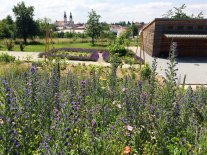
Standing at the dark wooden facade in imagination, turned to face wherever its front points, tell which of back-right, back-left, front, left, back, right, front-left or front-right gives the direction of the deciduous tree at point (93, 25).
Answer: back-right

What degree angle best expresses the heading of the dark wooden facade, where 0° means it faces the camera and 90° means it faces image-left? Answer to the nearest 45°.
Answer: approximately 0°
